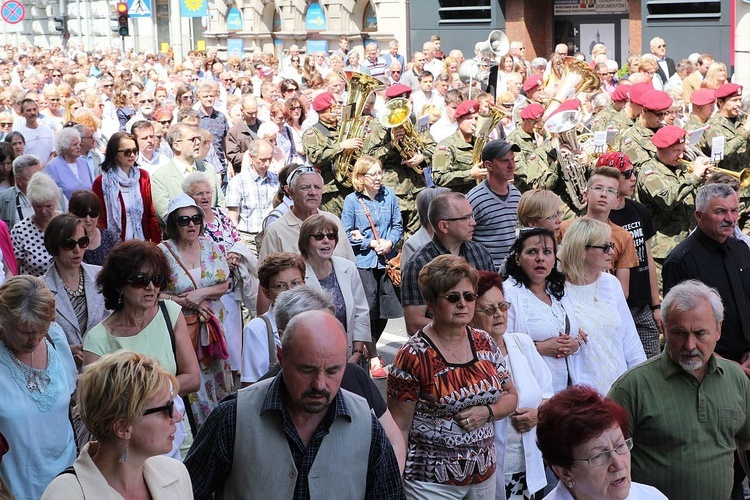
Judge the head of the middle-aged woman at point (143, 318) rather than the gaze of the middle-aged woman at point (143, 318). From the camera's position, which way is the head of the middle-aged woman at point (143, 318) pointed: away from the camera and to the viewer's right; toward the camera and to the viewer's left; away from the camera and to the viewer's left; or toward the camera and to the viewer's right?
toward the camera and to the viewer's right

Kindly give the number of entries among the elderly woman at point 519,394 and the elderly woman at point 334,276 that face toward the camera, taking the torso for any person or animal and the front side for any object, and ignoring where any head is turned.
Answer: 2

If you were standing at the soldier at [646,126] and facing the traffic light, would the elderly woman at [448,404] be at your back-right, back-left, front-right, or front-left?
back-left

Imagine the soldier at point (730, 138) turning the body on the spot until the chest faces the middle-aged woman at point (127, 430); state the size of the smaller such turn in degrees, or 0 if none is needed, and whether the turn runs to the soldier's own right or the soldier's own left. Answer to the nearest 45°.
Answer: approximately 45° to the soldier's own right

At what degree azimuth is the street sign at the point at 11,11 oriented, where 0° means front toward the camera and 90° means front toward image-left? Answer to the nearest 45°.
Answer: approximately 0°

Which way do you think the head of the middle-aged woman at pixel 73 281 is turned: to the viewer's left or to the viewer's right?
to the viewer's right

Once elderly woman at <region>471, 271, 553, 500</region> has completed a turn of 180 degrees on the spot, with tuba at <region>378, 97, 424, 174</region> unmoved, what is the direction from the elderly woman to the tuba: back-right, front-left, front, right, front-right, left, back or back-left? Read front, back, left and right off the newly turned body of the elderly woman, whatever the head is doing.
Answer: front
